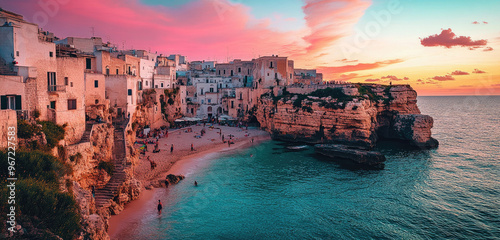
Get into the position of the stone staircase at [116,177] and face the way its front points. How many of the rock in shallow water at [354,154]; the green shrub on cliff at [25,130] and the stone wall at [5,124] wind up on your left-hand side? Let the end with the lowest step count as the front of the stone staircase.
1

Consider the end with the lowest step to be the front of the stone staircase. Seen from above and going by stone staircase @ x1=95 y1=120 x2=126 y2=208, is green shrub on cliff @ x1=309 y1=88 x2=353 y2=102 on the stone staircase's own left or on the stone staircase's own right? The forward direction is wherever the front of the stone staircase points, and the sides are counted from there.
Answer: on the stone staircase's own left

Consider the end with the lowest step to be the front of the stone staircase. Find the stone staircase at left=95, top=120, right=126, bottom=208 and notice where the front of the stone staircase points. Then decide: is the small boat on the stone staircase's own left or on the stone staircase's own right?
on the stone staircase's own left

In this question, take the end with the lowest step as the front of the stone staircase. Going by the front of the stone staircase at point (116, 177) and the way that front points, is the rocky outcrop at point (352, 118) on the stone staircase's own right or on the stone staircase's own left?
on the stone staircase's own left

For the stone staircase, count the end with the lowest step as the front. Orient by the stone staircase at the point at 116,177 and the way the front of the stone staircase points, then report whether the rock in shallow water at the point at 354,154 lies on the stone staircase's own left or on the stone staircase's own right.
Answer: on the stone staircase's own left

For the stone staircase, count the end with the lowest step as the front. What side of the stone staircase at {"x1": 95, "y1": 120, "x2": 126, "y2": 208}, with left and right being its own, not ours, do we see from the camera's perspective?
front

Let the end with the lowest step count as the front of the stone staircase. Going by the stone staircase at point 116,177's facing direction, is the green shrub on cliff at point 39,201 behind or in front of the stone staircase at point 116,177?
in front
